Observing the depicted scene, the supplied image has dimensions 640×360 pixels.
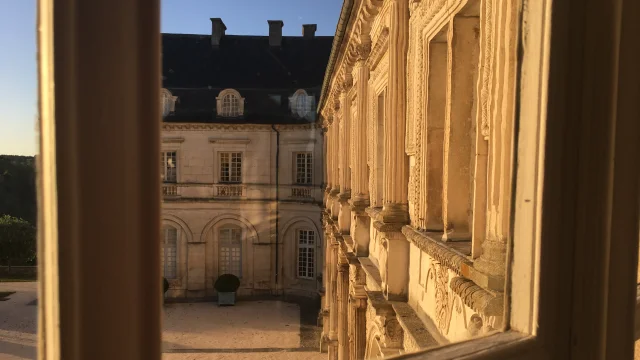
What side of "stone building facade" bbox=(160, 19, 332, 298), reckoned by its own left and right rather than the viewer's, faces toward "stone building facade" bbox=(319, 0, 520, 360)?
front

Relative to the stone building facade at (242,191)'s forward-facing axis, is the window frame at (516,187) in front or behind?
in front

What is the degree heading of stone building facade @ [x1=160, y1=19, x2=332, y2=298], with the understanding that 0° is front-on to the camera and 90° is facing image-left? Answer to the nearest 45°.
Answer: approximately 0°

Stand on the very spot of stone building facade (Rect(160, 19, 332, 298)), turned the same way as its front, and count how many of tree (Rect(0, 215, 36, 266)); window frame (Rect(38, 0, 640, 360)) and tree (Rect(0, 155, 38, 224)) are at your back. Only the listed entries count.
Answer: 0
